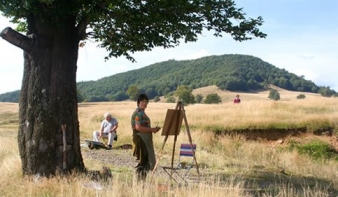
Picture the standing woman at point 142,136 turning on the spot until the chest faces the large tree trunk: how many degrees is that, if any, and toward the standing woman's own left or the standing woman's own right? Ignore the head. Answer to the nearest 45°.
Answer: approximately 180°

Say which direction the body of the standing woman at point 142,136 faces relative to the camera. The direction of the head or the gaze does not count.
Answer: to the viewer's right
